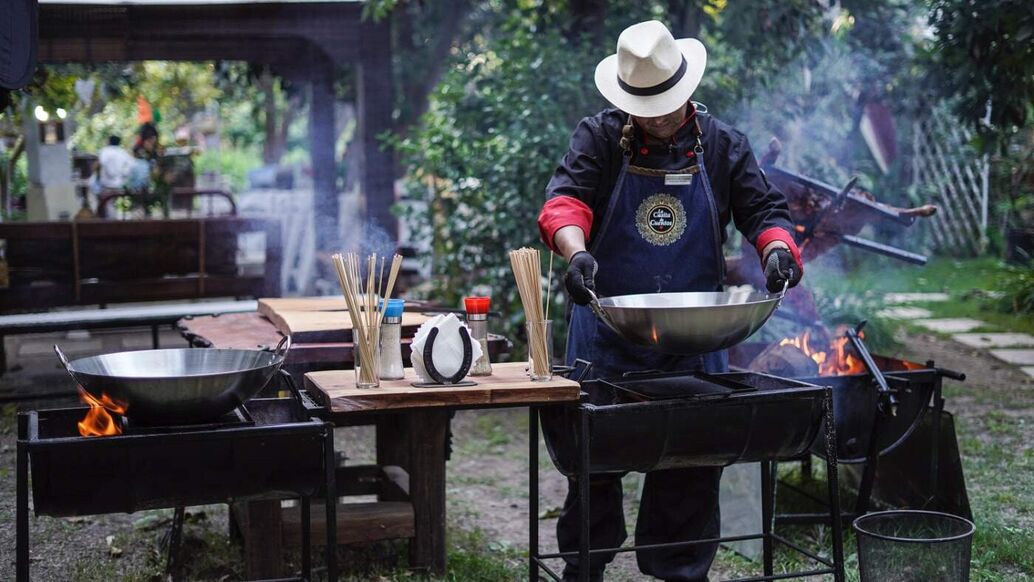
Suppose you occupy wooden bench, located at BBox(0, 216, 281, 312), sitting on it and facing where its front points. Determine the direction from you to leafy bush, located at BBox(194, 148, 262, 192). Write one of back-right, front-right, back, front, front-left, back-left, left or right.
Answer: back

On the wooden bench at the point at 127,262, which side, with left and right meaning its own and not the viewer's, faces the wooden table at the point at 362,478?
front

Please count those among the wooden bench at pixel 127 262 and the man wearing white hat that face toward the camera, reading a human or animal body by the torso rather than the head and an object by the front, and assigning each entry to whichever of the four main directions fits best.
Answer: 2

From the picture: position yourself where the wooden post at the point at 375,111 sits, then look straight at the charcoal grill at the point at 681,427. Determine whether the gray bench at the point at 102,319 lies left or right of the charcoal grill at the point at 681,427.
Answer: right

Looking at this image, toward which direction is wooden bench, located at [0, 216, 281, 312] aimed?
toward the camera

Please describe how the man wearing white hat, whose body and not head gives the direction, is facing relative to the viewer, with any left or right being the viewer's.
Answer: facing the viewer

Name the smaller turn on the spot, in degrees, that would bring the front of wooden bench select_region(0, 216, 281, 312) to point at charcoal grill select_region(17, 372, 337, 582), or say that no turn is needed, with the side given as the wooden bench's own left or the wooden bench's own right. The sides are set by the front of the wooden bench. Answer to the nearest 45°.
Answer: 0° — it already faces it

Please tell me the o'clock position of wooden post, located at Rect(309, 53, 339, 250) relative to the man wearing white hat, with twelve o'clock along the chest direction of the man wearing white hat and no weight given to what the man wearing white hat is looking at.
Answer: The wooden post is roughly at 5 o'clock from the man wearing white hat.

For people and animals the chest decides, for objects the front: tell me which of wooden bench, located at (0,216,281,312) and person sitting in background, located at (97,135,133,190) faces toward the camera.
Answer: the wooden bench

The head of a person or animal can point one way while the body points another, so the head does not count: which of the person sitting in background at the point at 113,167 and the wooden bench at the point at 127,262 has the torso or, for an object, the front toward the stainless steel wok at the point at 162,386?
the wooden bench
